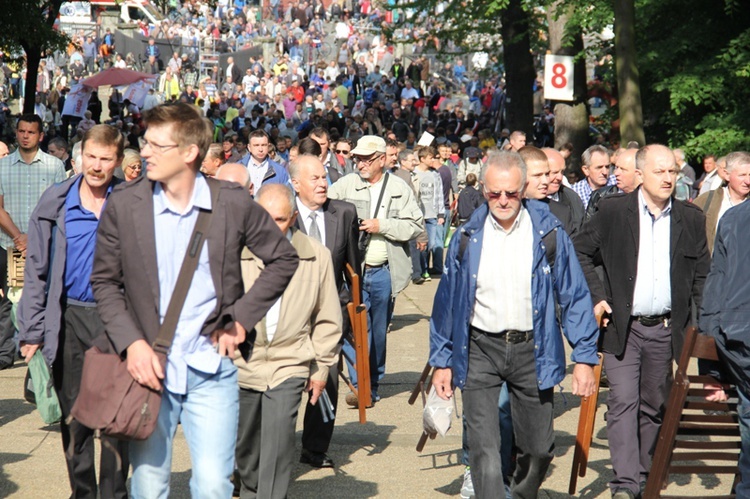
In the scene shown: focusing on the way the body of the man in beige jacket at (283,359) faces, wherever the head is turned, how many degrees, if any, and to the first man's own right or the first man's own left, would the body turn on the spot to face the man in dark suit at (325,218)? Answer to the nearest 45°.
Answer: approximately 180°

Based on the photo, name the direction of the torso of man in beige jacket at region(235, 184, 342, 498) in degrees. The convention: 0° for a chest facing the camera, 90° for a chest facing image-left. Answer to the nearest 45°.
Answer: approximately 0°

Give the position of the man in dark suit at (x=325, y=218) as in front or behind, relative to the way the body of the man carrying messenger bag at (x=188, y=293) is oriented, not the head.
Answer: behind

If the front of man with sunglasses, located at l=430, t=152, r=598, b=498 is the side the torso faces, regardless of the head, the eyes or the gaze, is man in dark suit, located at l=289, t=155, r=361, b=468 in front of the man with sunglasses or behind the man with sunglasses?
behind

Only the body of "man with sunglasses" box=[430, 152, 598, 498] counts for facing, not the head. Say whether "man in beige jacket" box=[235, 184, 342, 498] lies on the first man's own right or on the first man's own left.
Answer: on the first man's own right

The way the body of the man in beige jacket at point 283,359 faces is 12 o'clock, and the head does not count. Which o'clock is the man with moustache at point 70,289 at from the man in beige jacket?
The man with moustache is roughly at 3 o'clock from the man in beige jacket.

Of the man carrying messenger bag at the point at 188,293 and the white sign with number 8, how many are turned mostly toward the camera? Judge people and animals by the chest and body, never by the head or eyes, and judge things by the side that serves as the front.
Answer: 2

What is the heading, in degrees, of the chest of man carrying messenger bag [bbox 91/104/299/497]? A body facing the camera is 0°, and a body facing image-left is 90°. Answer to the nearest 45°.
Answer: approximately 0°

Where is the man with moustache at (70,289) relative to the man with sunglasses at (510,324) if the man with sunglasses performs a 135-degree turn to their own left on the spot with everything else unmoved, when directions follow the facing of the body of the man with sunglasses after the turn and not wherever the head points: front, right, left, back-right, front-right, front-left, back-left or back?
back-left

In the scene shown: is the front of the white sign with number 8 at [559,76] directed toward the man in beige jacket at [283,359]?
yes
